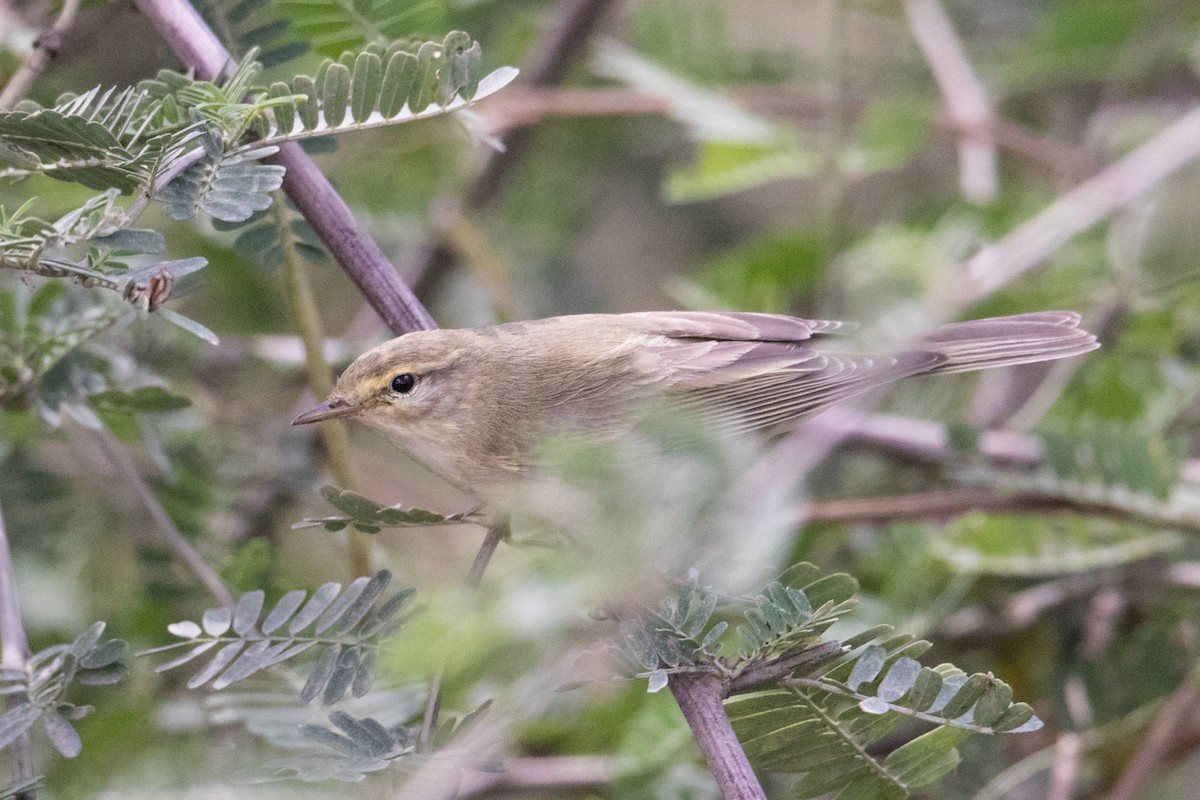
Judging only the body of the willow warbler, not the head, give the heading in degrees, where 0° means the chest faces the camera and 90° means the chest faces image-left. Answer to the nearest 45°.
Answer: approximately 90°

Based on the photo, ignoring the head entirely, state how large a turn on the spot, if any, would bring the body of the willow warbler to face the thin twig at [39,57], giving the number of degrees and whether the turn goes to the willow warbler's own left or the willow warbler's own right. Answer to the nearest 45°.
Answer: approximately 45° to the willow warbler's own right
